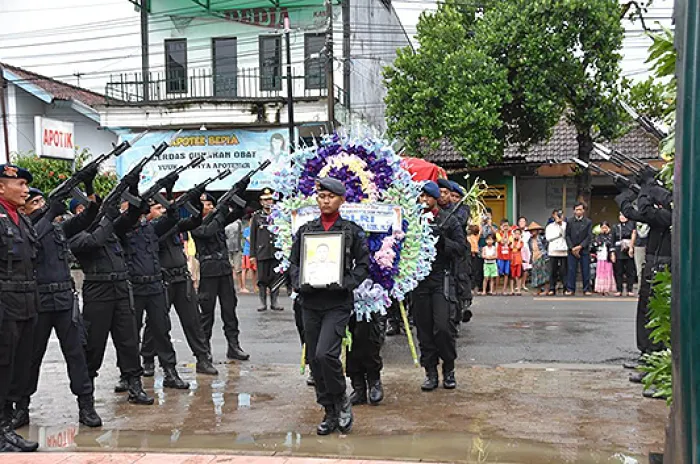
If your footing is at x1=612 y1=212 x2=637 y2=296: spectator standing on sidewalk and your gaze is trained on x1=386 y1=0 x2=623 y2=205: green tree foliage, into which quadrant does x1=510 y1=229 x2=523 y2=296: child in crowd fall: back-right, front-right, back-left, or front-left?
front-left

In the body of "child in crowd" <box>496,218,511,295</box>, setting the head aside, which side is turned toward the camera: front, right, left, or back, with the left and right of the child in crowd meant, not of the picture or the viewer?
front

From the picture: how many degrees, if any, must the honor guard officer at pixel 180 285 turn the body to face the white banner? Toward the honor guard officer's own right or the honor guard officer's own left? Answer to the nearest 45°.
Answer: approximately 45° to the honor guard officer's own right

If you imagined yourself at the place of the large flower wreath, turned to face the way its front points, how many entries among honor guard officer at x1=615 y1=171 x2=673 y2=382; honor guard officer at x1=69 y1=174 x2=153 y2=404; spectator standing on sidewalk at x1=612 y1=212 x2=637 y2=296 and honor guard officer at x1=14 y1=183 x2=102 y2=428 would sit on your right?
2

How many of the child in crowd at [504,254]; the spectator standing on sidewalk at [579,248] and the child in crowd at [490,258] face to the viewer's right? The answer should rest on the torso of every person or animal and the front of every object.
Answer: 0

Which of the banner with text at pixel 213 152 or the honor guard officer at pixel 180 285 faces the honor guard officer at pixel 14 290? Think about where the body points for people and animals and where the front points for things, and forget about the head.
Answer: the banner with text

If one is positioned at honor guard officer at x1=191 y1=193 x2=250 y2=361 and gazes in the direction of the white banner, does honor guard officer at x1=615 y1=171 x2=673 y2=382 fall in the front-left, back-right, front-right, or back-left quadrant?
front-left

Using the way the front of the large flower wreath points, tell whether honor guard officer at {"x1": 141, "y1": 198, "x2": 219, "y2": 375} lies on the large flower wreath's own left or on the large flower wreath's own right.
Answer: on the large flower wreath's own right

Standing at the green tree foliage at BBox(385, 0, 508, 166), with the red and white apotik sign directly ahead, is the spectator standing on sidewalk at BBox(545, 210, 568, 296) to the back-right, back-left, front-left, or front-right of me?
back-left

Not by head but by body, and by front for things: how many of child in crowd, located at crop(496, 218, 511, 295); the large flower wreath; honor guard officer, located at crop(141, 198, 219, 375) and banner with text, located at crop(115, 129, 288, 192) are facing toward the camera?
3

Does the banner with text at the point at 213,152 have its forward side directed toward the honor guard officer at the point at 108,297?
yes

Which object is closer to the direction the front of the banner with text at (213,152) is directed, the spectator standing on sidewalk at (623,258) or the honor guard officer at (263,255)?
the honor guard officer

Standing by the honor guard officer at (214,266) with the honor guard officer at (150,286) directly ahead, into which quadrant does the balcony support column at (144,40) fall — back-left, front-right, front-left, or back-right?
back-right

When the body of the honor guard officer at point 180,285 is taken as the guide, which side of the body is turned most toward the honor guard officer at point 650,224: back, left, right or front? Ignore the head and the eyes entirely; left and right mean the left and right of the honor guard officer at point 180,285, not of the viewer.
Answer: front

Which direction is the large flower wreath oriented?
toward the camera

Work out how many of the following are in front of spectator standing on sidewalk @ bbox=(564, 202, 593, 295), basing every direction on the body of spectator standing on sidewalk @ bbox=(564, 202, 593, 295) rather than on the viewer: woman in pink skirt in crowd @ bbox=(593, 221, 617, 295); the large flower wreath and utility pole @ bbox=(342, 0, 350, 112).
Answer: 1

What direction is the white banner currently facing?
toward the camera

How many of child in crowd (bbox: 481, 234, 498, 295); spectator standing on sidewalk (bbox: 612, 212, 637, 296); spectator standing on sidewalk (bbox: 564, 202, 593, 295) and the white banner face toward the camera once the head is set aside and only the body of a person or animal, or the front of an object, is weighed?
4
